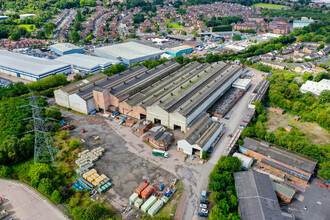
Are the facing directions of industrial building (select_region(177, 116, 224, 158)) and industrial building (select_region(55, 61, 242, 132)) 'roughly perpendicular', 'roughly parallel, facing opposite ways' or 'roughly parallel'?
roughly parallel

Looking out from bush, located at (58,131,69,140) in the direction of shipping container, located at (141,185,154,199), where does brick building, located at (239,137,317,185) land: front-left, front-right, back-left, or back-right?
front-left

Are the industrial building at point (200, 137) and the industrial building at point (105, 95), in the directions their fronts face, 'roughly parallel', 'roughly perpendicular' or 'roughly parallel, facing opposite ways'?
roughly parallel

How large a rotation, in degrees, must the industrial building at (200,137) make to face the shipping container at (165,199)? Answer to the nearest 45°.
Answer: approximately 45° to its left

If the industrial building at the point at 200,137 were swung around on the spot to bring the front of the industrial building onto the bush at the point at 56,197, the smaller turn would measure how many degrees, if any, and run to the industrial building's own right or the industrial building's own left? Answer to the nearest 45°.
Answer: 0° — it already faces it

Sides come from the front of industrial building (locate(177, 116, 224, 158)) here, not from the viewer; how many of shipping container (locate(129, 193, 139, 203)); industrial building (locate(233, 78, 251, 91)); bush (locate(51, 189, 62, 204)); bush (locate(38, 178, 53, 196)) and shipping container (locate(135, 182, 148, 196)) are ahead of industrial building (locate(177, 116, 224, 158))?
4

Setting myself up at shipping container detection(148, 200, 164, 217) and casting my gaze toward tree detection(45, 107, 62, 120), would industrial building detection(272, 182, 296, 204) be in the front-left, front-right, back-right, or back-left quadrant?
back-right

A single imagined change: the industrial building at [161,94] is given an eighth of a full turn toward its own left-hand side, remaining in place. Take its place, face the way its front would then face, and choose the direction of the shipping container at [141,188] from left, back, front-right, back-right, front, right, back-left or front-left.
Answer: front

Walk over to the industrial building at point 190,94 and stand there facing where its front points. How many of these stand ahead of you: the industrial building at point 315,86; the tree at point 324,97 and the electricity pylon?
1

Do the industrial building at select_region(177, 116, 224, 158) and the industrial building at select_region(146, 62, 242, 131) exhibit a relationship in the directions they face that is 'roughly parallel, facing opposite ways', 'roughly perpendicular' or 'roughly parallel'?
roughly parallel

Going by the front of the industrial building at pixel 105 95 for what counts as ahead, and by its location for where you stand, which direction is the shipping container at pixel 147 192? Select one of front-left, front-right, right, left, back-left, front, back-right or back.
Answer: front-left

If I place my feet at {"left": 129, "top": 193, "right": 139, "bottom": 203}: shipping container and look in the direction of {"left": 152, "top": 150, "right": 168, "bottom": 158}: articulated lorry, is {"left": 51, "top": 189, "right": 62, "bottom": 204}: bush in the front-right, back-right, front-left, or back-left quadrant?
back-left

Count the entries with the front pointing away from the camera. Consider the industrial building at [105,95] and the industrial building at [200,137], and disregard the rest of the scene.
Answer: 0

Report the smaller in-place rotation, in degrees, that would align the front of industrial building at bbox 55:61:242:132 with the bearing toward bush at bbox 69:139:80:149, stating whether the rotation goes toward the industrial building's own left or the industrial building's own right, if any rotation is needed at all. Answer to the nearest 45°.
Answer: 0° — it already faces it
